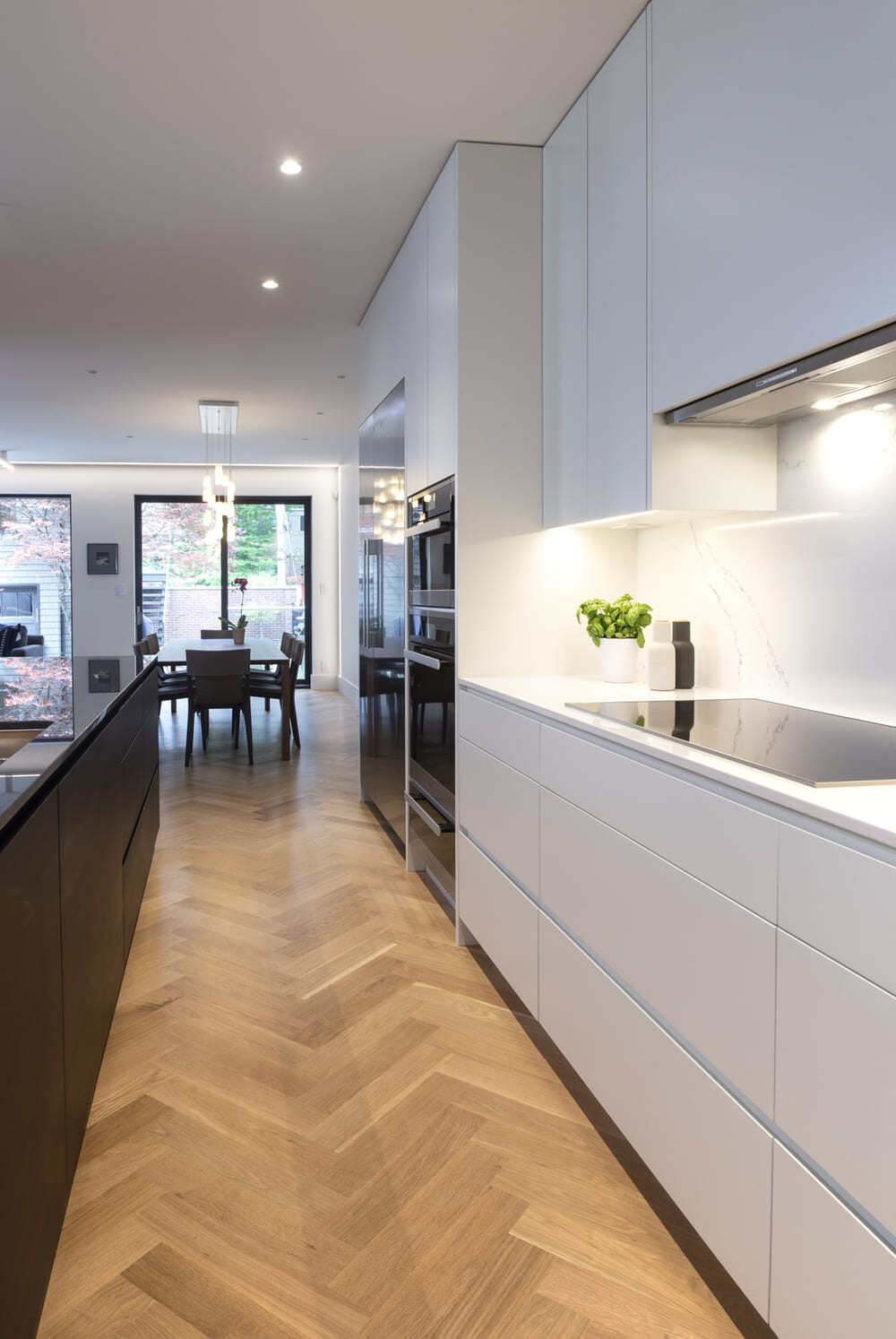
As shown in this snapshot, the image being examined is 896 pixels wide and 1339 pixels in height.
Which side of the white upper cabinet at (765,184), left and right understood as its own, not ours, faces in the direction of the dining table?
right

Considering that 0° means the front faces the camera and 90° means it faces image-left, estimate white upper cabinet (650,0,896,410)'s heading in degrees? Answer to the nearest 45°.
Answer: approximately 45°

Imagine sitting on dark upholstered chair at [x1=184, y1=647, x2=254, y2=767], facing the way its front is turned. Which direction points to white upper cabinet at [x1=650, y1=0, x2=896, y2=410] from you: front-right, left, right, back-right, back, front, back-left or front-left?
back

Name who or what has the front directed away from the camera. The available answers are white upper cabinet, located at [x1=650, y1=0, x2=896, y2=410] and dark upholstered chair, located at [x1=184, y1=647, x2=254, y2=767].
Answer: the dark upholstered chair

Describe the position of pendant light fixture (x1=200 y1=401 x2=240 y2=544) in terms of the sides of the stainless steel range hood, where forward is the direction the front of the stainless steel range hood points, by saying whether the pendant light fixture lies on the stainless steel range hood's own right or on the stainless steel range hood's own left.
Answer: on the stainless steel range hood's own right

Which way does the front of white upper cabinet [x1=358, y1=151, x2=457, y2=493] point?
to the viewer's left

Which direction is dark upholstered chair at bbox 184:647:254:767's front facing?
away from the camera

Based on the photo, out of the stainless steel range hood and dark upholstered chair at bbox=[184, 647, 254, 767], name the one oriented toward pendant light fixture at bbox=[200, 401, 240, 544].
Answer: the dark upholstered chair

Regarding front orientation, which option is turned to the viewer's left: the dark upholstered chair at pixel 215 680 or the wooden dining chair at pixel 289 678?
the wooden dining chair

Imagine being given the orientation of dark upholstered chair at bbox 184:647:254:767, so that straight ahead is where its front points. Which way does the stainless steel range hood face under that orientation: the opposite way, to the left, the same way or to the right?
to the left

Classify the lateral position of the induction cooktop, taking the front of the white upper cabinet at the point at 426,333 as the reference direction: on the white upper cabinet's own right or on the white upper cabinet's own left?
on the white upper cabinet's own left

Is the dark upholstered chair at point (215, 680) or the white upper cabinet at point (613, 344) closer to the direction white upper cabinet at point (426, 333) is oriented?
the dark upholstered chair

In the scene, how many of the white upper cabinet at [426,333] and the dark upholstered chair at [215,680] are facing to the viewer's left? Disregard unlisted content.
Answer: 1

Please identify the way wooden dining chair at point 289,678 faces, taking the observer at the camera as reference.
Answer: facing to the left of the viewer
